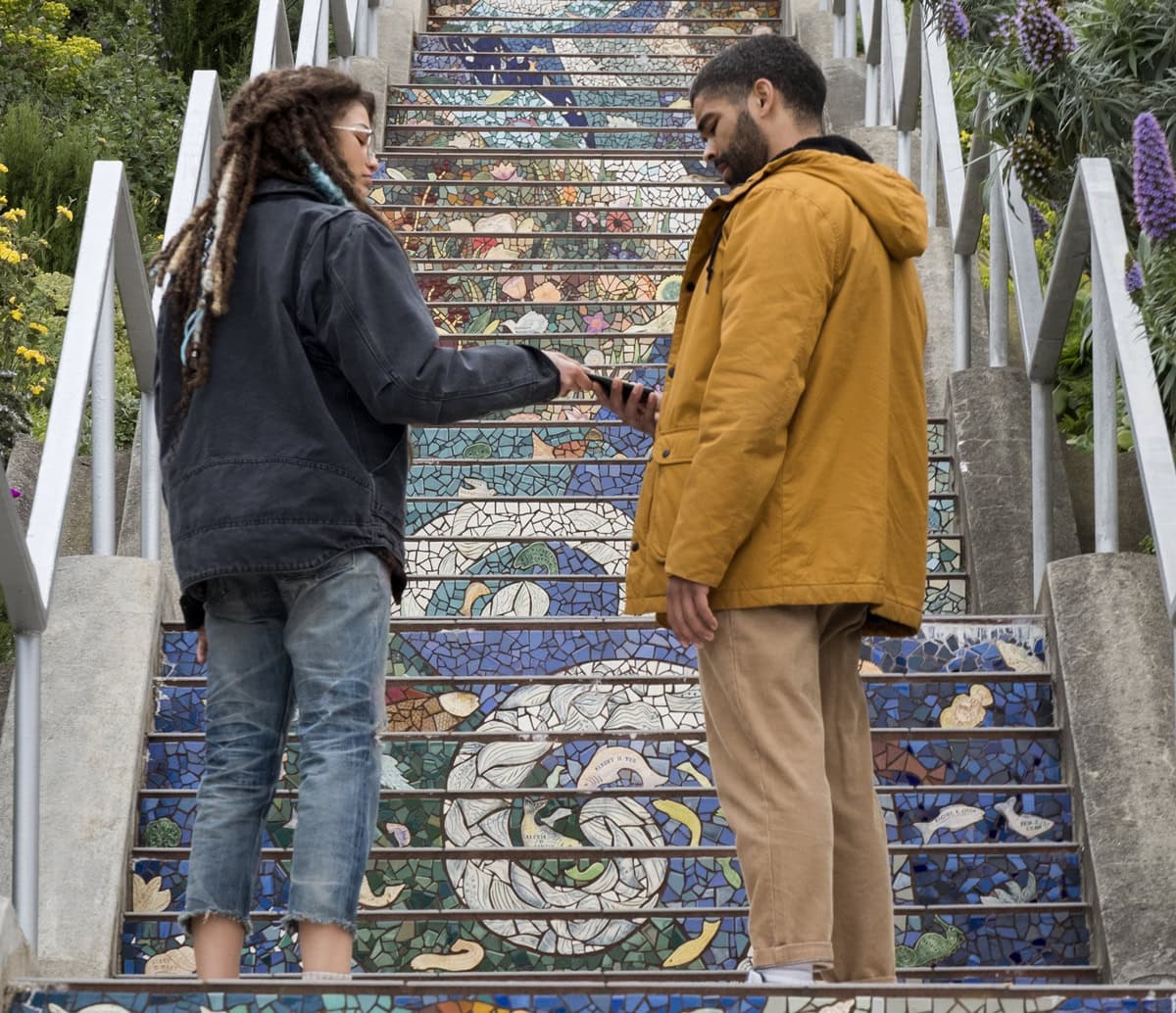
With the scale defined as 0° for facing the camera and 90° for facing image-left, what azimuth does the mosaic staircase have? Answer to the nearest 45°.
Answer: approximately 0°

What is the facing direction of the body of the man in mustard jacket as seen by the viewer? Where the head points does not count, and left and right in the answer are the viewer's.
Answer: facing to the left of the viewer

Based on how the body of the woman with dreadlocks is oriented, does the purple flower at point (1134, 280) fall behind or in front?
in front

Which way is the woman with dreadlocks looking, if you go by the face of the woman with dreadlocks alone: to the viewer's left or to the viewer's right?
to the viewer's right

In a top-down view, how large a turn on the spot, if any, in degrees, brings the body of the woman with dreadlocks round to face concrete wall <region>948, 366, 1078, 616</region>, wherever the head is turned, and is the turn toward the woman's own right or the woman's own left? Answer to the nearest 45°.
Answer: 0° — they already face it

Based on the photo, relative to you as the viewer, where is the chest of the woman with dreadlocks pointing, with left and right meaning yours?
facing away from the viewer and to the right of the viewer

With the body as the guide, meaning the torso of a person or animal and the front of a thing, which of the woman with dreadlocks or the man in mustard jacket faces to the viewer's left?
the man in mustard jacket

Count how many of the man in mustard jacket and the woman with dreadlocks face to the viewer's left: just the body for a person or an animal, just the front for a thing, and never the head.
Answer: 1

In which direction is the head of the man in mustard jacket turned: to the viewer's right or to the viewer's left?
to the viewer's left

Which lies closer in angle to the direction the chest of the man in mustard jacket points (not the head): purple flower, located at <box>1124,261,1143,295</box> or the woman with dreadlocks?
the woman with dreadlocks

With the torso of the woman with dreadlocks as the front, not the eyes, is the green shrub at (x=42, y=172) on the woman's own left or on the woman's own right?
on the woman's own left
